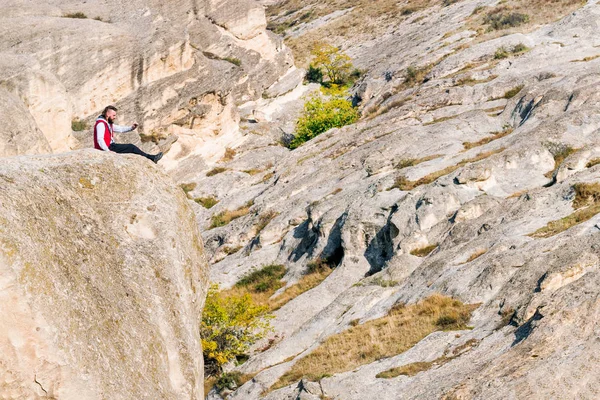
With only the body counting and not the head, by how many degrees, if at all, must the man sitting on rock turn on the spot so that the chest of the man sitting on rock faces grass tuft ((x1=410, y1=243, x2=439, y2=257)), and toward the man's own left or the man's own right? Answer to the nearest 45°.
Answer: approximately 45° to the man's own left

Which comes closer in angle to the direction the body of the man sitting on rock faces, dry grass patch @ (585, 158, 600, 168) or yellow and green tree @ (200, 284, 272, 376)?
the dry grass patch

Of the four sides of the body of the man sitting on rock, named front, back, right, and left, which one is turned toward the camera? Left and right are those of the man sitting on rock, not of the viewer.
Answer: right

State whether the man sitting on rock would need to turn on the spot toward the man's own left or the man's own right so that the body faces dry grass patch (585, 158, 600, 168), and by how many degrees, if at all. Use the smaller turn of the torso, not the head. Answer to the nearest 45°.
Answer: approximately 45° to the man's own left
